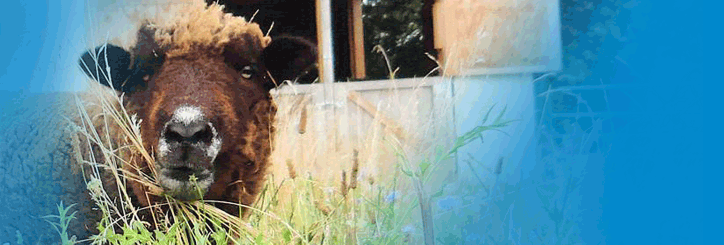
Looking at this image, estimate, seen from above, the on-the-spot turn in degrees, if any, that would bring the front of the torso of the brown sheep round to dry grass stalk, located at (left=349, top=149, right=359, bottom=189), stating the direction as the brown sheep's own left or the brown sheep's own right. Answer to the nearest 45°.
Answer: approximately 90° to the brown sheep's own left

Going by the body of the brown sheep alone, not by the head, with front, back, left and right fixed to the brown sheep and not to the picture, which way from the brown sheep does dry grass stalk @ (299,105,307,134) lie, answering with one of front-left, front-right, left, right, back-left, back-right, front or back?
left

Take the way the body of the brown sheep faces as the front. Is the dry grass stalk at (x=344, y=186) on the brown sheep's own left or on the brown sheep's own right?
on the brown sheep's own left

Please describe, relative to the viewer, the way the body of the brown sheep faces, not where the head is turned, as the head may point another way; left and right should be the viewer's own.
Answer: facing the viewer
